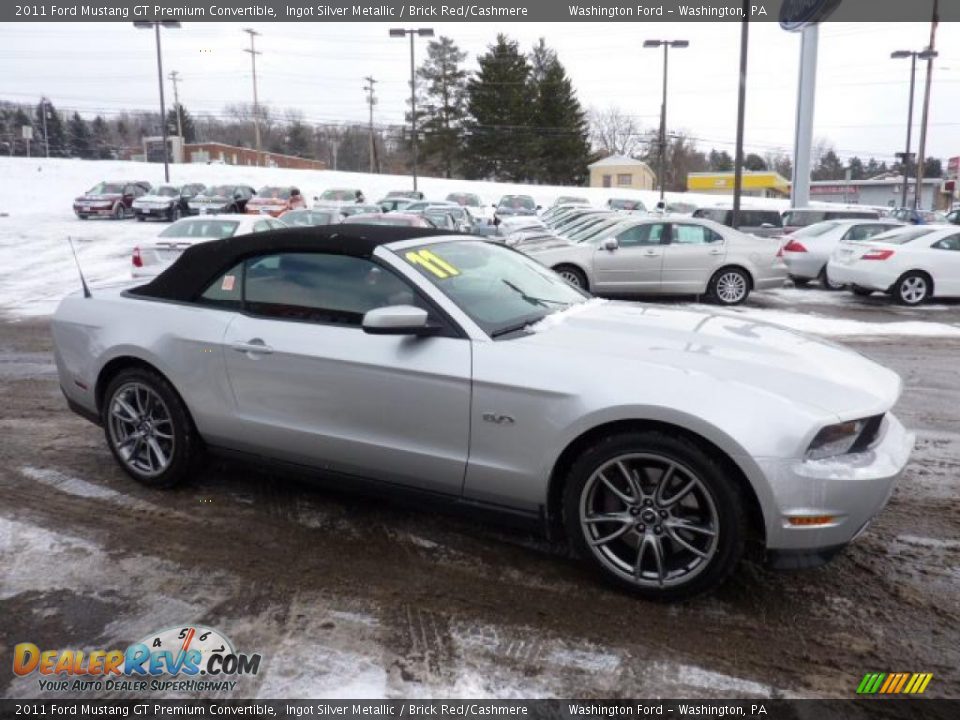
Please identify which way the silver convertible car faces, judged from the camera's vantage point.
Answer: facing the viewer and to the right of the viewer

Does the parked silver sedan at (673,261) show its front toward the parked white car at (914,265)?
no

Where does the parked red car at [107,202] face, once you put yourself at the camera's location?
facing the viewer and to the left of the viewer

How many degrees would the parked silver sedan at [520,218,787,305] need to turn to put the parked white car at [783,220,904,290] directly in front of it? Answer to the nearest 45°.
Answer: approximately 135° to its right

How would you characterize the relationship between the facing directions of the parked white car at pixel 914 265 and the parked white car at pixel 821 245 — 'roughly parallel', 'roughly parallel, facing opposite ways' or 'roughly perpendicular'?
roughly parallel

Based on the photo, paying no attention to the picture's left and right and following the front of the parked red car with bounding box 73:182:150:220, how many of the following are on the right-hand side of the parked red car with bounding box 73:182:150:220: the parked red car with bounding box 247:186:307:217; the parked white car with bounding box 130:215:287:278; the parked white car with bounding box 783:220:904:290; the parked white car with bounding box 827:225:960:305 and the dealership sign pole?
0

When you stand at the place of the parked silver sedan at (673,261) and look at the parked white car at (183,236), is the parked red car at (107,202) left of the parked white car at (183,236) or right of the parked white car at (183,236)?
right

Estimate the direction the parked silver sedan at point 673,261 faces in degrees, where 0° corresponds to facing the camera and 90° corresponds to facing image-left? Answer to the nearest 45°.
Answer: approximately 90°

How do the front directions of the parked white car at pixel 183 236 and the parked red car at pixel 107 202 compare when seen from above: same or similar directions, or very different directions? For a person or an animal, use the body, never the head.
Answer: very different directions

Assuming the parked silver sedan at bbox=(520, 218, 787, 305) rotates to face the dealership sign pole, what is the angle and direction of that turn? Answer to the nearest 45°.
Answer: approximately 90° to its right

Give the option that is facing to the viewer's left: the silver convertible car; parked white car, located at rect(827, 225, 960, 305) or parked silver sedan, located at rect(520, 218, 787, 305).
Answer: the parked silver sedan

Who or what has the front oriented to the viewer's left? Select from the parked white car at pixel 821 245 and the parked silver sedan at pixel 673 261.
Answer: the parked silver sedan

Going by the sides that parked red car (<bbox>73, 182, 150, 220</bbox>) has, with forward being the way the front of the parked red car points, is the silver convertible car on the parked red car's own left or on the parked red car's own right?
on the parked red car's own left

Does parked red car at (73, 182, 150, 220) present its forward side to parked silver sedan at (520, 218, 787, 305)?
no

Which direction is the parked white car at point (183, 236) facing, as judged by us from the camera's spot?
facing away from the viewer and to the right of the viewer

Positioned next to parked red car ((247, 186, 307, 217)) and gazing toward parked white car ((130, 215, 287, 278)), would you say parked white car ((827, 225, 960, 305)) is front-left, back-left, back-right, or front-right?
front-left

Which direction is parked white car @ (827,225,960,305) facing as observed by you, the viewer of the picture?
facing away from the viewer and to the right of the viewer

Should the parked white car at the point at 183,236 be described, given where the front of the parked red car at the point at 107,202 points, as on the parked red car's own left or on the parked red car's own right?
on the parked red car's own left

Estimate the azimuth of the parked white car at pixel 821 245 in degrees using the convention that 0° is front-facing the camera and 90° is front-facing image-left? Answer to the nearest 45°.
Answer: approximately 225°

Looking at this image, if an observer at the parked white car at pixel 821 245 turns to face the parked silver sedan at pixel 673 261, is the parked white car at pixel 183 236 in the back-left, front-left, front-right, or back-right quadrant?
front-right
